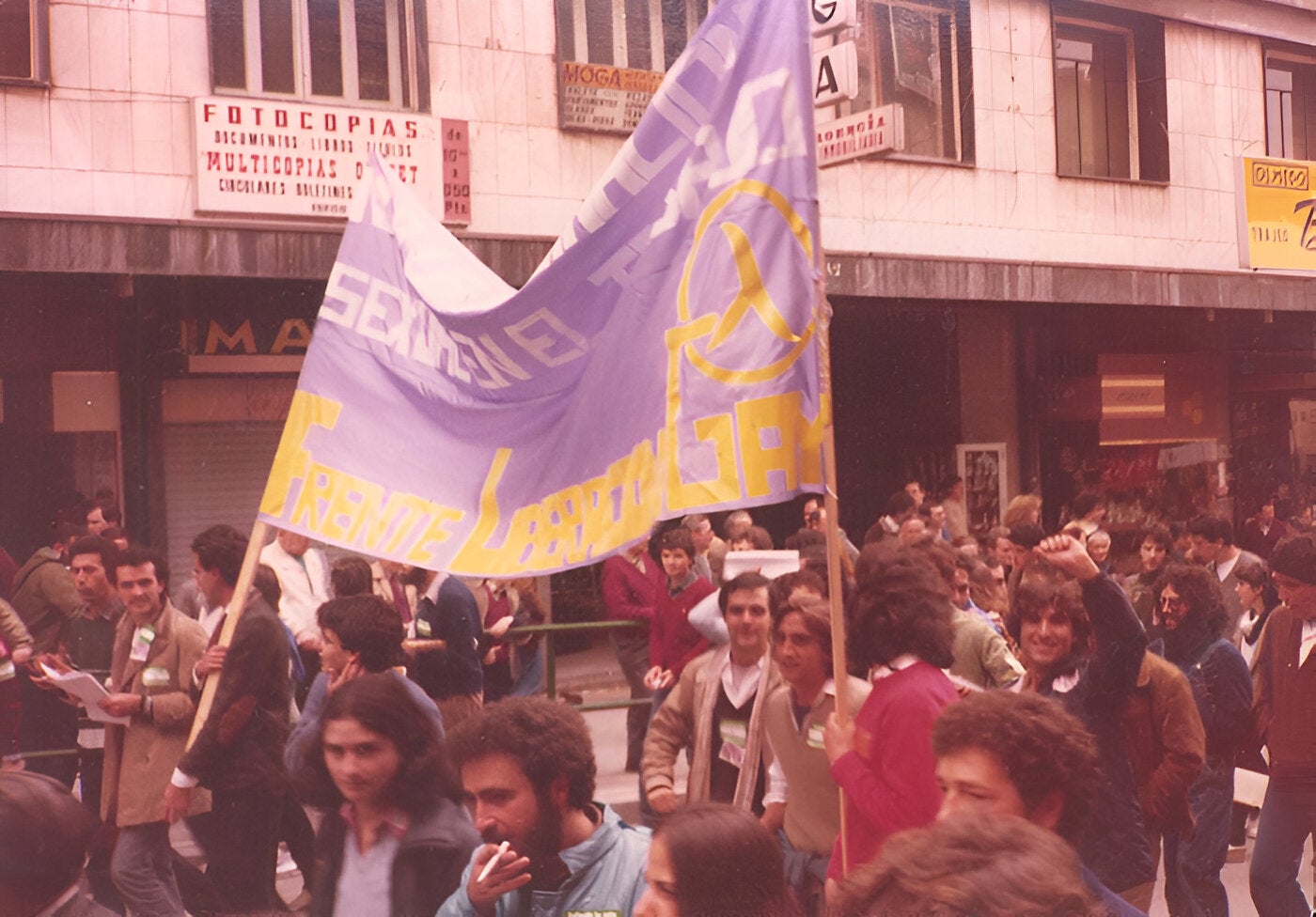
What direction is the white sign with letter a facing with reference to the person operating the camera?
facing the viewer and to the left of the viewer

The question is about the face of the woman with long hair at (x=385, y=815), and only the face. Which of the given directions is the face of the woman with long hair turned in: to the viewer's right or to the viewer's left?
to the viewer's left

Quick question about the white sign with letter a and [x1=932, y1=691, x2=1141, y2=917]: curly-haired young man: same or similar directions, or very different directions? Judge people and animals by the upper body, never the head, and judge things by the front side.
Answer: same or similar directions

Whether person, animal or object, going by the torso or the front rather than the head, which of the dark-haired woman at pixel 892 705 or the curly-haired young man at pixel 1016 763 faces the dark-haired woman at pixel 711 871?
the curly-haired young man

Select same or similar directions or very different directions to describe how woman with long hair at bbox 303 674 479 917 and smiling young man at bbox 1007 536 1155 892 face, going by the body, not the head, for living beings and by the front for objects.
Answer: same or similar directions

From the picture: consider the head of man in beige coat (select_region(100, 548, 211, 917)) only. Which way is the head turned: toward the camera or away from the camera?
toward the camera

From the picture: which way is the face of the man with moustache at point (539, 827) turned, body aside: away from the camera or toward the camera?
toward the camera

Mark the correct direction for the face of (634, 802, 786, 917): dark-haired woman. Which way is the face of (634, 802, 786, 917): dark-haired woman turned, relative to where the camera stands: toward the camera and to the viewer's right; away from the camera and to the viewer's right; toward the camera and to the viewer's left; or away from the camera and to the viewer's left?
toward the camera and to the viewer's left

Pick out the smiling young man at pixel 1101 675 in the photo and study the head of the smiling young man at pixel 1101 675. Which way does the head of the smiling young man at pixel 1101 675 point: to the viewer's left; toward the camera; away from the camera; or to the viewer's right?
toward the camera

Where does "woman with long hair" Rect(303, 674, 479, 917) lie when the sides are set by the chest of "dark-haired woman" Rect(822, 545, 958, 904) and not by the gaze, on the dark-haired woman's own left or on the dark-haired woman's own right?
on the dark-haired woman's own left

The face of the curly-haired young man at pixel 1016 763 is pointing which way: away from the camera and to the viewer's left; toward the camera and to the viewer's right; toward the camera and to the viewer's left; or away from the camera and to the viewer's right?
toward the camera and to the viewer's left

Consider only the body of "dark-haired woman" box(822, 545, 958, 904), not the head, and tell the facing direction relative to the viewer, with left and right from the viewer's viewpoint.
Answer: facing away from the viewer and to the left of the viewer
